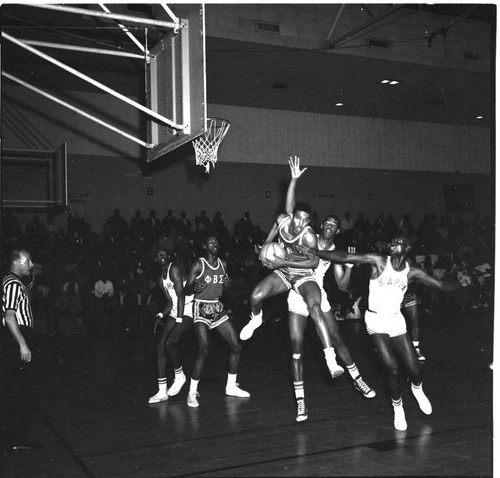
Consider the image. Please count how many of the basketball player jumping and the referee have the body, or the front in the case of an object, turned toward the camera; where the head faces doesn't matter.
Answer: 1

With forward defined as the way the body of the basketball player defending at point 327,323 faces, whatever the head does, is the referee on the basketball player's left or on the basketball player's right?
on the basketball player's right

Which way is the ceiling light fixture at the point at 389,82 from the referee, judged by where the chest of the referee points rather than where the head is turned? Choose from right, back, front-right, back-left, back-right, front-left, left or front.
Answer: front-left

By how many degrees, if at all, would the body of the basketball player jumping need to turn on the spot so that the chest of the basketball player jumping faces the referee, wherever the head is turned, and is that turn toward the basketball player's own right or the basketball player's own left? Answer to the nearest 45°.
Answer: approximately 45° to the basketball player's own right

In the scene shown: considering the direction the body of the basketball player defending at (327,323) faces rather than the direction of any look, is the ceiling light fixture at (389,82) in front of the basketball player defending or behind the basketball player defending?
behind

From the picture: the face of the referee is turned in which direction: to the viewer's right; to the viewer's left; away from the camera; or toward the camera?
to the viewer's right

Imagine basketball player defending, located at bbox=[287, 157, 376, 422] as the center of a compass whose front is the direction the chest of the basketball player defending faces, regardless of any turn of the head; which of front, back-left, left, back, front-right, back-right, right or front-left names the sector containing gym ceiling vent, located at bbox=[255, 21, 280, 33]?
back

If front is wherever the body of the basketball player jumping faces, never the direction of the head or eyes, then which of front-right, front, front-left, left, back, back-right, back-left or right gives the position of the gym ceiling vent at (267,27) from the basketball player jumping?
back

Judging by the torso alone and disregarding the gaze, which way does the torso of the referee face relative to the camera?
to the viewer's right

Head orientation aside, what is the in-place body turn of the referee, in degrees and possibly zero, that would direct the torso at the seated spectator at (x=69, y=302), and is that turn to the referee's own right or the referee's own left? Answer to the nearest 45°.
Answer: approximately 90° to the referee's own left

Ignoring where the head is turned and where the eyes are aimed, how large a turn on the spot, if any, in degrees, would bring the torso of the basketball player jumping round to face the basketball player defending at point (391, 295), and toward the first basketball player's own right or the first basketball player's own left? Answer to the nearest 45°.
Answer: approximately 45° to the first basketball player's own left
